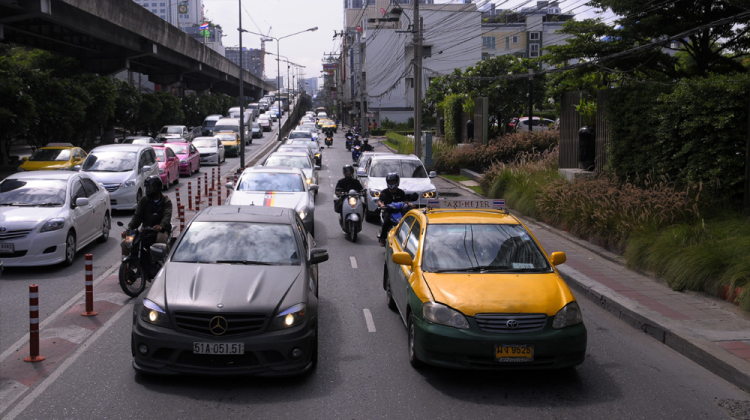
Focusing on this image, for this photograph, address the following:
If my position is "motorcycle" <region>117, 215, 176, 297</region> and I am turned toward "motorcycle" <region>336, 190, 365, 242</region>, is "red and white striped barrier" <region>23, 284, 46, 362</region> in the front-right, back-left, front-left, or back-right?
back-right

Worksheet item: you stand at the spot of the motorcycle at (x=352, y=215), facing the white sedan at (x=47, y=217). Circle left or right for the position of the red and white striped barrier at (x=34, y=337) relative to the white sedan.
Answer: left

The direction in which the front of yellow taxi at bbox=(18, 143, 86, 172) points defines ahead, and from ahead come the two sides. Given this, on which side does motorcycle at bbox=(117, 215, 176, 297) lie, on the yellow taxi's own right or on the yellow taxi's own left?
on the yellow taxi's own left

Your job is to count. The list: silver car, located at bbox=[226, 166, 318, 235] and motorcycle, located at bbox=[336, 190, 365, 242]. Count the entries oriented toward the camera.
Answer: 2

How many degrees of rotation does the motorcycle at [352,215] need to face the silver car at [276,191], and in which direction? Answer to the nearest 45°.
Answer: approximately 90° to its right

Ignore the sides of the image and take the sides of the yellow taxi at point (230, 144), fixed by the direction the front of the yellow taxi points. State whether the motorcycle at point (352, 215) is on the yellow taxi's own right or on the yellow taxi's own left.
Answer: on the yellow taxi's own left

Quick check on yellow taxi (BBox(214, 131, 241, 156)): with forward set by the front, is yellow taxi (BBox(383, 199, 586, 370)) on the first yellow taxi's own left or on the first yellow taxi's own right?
on the first yellow taxi's own left
